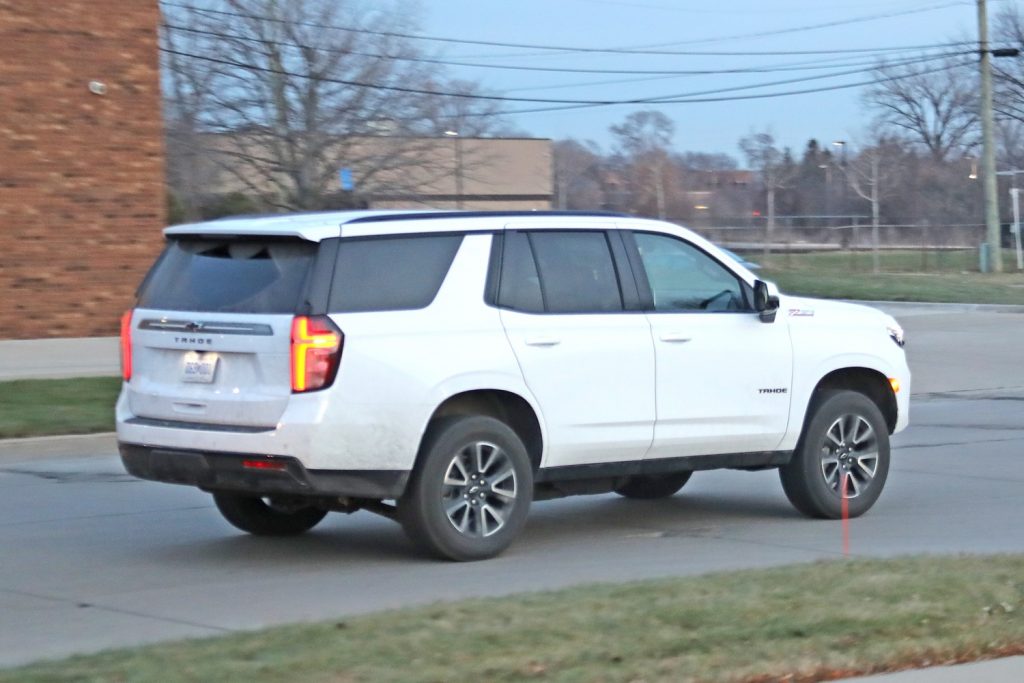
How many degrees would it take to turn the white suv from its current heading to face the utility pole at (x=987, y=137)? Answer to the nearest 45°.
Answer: approximately 45° to its left

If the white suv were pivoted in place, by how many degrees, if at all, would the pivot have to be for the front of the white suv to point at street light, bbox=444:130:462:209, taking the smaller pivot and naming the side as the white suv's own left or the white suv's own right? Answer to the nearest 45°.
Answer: approximately 45° to the white suv's own left

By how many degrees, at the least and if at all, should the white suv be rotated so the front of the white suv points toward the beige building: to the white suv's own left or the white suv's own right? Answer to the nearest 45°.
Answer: approximately 45° to the white suv's own left

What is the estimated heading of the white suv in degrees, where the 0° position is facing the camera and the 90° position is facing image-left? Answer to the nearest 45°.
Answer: approximately 225°

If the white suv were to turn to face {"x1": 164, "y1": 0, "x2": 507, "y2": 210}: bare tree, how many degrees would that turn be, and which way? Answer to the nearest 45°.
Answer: approximately 45° to its left

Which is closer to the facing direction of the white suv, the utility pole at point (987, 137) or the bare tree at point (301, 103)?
the utility pole
